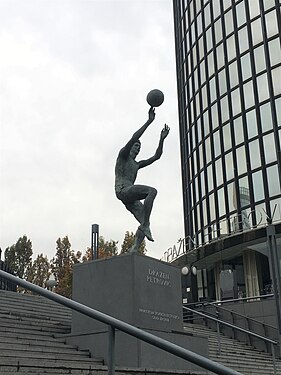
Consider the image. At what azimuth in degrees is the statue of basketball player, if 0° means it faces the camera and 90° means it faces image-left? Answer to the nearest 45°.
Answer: approximately 315°

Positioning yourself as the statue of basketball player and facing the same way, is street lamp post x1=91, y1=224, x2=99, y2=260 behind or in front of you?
behind

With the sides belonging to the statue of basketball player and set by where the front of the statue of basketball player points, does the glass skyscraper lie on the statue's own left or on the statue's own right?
on the statue's own left

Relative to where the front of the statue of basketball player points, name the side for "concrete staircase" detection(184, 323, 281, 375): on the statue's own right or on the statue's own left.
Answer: on the statue's own left
